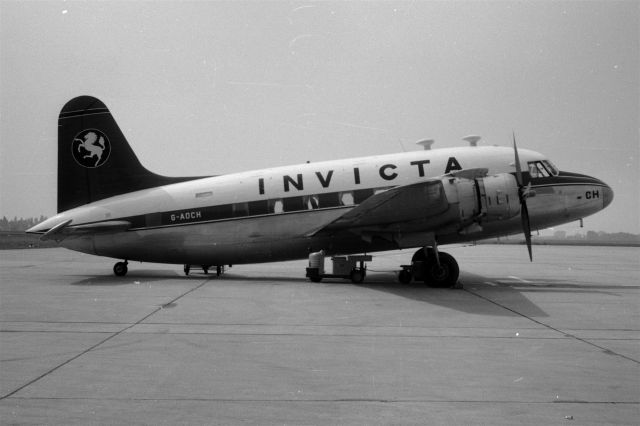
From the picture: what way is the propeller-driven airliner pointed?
to the viewer's right
